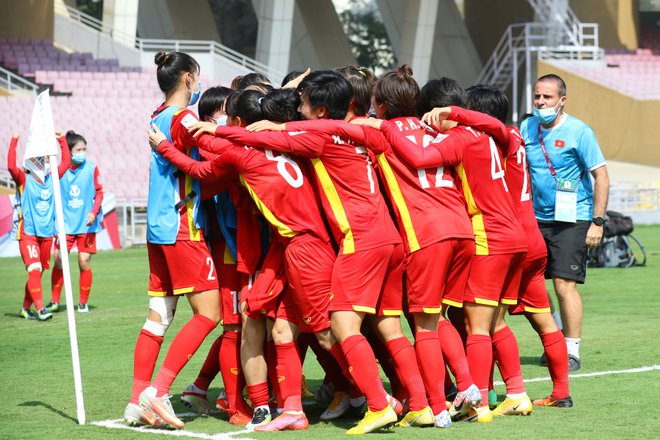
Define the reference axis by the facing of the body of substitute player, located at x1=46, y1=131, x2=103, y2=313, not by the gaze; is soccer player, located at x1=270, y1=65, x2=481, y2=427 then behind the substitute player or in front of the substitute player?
in front

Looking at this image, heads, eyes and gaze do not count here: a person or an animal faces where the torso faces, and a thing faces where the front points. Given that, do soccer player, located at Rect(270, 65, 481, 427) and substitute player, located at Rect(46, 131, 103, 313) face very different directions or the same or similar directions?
very different directions

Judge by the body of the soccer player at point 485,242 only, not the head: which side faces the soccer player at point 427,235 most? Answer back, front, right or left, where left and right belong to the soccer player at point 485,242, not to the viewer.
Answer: left

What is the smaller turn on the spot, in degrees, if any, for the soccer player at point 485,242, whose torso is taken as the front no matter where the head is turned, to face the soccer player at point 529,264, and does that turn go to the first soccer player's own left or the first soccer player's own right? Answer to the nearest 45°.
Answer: approximately 90° to the first soccer player's own right

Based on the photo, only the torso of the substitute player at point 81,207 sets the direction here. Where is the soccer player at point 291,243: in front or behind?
in front

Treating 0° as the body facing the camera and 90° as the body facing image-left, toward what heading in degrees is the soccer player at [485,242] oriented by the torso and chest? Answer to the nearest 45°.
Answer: approximately 135°

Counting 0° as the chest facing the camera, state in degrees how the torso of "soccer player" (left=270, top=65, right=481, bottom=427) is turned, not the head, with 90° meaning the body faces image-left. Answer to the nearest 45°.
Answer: approximately 135°

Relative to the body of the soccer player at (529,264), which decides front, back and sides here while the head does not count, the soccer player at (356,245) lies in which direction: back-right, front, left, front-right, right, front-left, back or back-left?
left
